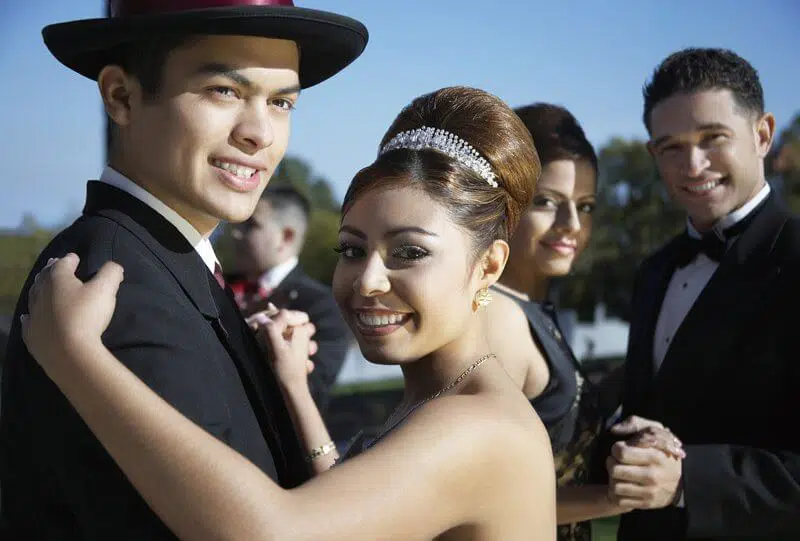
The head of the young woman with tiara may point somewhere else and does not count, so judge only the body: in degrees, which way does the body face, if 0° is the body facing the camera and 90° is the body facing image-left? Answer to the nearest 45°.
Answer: approximately 90°

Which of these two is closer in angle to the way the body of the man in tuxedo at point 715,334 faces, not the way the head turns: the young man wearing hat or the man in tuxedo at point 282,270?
the young man wearing hat

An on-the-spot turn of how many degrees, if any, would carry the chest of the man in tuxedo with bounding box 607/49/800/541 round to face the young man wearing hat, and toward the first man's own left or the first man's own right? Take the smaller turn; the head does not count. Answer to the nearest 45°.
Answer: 0° — they already face them

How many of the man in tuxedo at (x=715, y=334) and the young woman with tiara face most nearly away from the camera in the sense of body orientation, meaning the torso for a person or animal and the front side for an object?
0

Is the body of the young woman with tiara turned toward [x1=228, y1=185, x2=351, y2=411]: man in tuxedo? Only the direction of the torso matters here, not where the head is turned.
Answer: no

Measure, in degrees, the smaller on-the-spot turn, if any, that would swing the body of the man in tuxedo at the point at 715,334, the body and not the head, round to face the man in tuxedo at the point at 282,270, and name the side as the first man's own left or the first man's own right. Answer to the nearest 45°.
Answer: approximately 90° to the first man's own right

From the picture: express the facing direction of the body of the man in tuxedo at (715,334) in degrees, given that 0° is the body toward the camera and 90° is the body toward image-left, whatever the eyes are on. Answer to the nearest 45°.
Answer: approximately 45°

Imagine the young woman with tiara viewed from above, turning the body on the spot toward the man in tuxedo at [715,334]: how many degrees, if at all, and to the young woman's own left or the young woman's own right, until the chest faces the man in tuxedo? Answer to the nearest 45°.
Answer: approximately 135° to the young woman's own right

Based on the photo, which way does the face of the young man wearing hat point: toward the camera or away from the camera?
toward the camera
